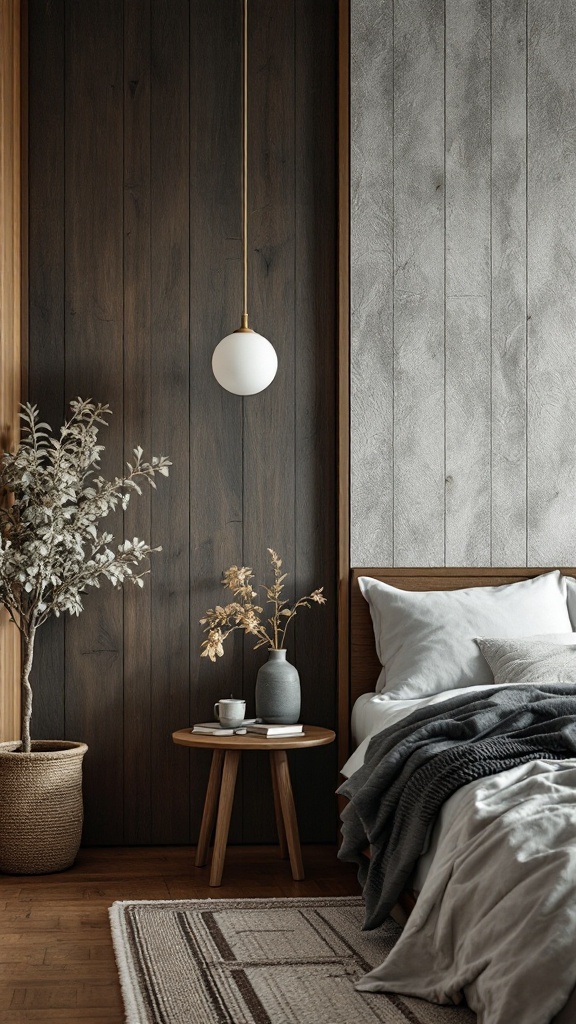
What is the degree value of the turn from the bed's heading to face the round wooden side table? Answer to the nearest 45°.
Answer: approximately 135° to its right

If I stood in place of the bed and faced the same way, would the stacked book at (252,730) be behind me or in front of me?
behind

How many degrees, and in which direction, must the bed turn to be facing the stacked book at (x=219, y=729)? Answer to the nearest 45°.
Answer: approximately 135° to its right

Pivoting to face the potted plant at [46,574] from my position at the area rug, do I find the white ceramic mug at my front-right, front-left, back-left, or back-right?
front-right

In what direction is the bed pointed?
toward the camera

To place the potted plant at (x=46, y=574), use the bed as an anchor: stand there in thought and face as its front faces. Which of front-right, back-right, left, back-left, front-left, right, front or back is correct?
back-right

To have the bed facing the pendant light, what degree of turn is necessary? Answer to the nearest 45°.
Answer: approximately 135° to its right
